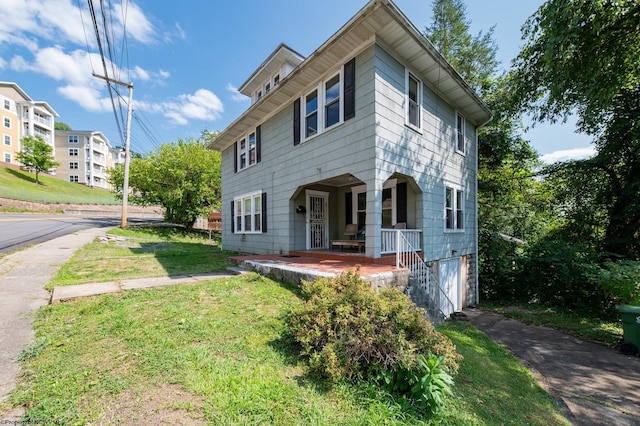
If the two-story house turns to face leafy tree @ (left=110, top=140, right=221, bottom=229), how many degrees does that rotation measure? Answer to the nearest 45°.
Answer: approximately 90° to its right

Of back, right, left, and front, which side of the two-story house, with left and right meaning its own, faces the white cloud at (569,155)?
back

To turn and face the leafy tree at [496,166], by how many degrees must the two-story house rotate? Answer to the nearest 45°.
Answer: approximately 180°

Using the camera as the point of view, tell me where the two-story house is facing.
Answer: facing the viewer and to the left of the viewer

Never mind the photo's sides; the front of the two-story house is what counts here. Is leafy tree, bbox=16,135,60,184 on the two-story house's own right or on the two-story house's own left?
on the two-story house's own right

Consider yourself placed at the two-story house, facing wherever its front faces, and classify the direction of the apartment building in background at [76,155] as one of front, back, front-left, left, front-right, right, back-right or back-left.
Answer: right

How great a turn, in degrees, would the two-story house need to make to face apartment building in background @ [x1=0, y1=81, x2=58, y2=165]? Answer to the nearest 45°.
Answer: approximately 90° to its right

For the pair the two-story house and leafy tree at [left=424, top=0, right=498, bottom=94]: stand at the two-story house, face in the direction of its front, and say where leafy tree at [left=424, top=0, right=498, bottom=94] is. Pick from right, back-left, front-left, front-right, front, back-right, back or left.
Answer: back
